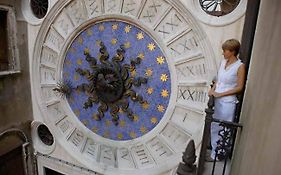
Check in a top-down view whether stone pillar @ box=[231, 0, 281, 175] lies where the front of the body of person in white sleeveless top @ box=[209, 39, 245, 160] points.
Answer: no

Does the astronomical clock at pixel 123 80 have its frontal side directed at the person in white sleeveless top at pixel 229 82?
no

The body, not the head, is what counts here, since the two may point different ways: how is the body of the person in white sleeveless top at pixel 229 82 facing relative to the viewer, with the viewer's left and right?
facing the viewer and to the left of the viewer

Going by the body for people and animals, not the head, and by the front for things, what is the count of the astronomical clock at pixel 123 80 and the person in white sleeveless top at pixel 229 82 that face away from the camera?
0

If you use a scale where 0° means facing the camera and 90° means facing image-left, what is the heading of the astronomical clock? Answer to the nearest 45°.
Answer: approximately 45°
